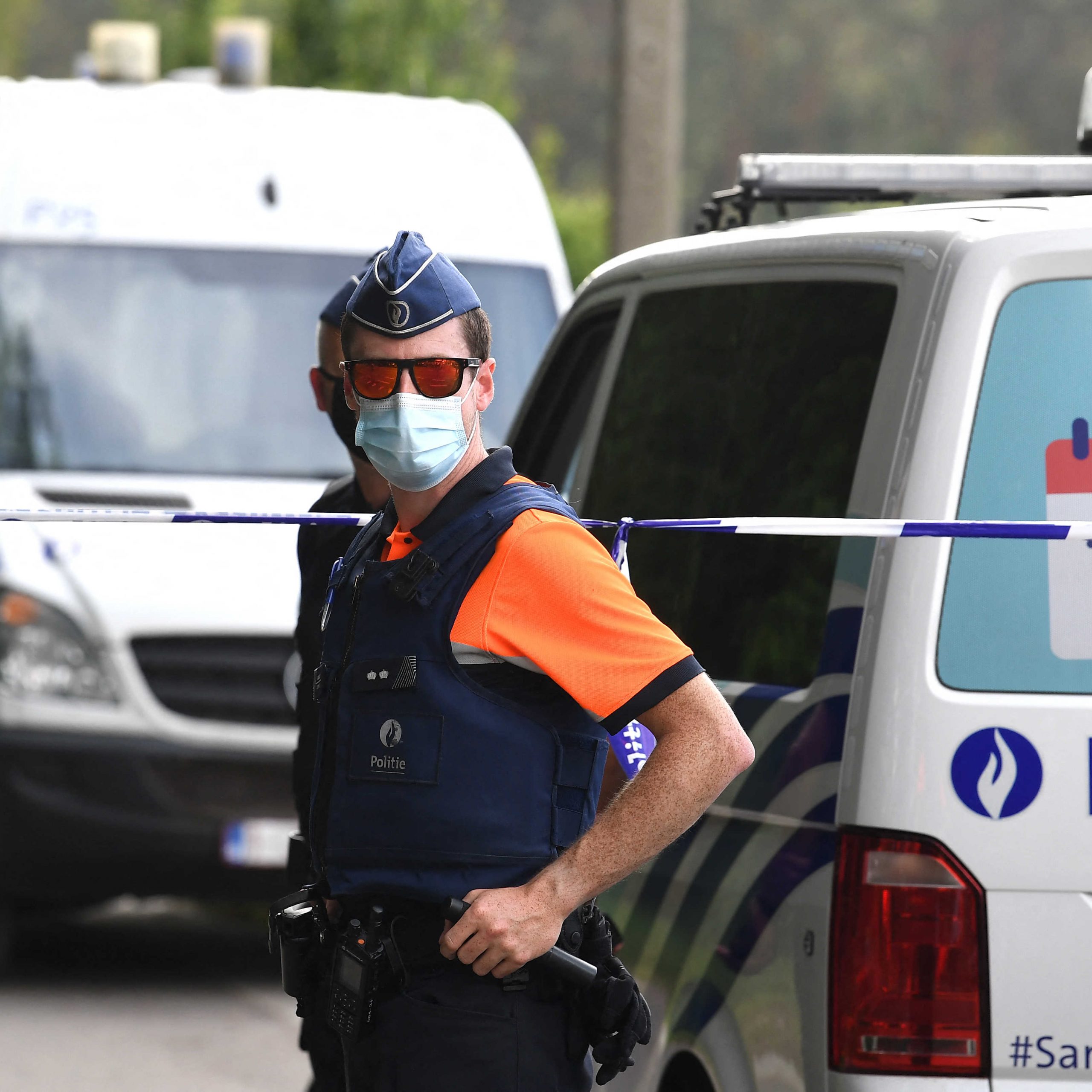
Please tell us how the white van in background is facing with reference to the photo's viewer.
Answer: facing the viewer

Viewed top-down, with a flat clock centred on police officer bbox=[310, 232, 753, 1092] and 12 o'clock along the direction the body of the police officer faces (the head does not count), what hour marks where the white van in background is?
The white van in background is roughly at 4 o'clock from the police officer.

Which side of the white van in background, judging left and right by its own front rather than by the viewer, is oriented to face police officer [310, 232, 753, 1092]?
front

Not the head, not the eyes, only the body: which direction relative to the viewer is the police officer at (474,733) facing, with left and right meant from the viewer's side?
facing the viewer and to the left of the viewer

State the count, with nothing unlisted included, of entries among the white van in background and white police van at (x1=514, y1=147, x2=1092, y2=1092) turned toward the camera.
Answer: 1

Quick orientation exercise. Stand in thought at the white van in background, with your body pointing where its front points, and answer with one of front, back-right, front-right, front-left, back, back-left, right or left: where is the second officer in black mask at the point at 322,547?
front

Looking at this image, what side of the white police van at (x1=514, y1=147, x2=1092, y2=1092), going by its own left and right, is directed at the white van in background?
front

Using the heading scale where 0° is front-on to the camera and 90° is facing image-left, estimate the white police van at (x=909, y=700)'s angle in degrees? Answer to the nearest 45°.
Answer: approximately 135°

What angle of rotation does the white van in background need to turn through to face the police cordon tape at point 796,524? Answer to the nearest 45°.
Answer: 0° — it already faces it

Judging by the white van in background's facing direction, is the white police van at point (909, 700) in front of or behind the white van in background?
in front

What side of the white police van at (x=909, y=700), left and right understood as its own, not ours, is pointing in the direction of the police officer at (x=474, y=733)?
left
